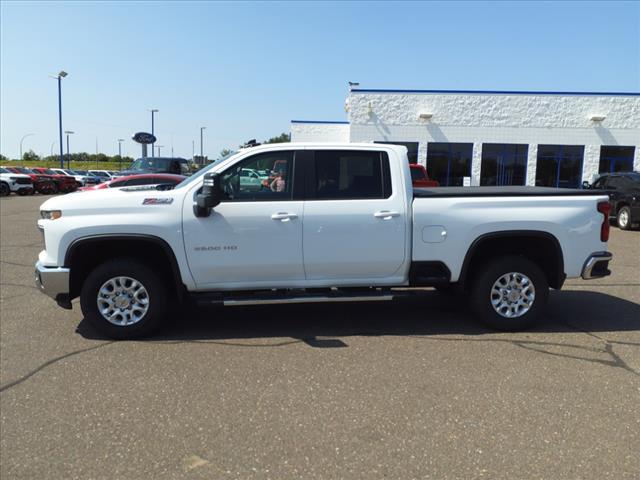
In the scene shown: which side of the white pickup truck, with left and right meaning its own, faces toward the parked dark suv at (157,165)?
right

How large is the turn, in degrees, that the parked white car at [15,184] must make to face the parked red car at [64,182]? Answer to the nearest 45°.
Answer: approximately 90° to its left

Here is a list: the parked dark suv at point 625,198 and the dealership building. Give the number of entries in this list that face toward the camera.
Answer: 1

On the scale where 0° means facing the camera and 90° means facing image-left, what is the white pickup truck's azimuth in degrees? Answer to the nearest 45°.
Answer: approximately 90°

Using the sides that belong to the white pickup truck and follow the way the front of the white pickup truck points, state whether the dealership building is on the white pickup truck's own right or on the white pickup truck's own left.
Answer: on the white pickup truck's own right

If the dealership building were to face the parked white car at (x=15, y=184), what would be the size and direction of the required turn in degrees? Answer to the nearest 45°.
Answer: approximately 90° to its right

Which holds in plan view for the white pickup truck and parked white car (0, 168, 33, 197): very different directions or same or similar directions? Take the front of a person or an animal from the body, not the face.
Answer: very different directions
